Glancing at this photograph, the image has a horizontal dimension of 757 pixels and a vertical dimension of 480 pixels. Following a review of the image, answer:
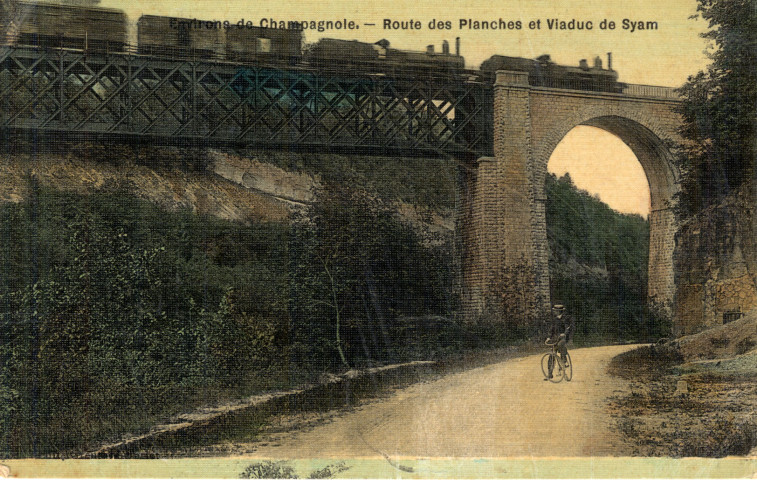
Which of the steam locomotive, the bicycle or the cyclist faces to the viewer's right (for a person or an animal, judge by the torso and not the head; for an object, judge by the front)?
the steam locomotive

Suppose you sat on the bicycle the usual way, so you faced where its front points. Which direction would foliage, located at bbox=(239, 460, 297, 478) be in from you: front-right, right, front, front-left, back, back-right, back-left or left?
front

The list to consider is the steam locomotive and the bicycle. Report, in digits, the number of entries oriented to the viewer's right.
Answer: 1

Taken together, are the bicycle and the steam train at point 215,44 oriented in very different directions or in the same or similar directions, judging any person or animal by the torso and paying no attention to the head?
very different directions

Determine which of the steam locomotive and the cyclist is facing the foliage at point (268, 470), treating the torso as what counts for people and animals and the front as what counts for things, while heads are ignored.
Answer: the cyclist

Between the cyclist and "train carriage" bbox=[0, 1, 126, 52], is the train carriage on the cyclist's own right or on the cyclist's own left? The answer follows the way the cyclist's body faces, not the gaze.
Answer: on the cyclist's own right

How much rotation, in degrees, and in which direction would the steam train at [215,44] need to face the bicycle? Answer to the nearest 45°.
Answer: approximately 45° to its right

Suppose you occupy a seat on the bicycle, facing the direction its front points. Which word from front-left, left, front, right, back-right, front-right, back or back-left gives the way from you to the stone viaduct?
back-right

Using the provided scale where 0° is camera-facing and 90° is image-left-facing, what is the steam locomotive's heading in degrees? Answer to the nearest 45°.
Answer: approximately 270°

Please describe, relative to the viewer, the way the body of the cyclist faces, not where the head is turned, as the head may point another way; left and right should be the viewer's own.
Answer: facing the viewer and to the left of the viewer

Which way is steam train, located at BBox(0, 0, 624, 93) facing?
to the viewer's right

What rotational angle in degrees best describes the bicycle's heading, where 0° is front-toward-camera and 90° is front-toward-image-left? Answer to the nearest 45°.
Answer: approximately 45°
